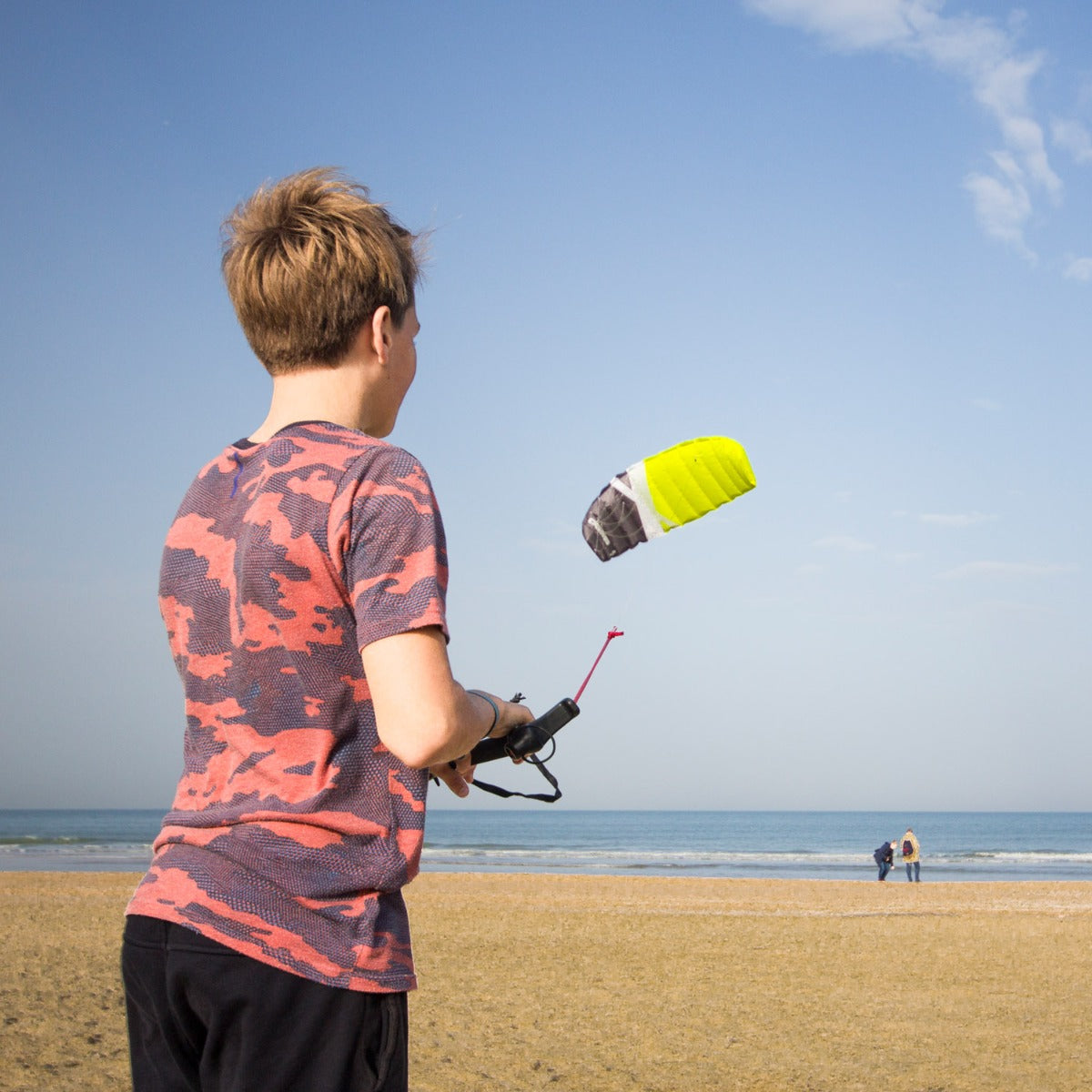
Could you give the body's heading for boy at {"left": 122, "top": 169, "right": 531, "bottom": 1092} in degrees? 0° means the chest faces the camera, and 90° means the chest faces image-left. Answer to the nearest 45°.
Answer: approximately 225°

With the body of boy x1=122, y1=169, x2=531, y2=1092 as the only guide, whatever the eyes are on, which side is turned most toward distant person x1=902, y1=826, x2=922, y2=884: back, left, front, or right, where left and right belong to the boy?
front

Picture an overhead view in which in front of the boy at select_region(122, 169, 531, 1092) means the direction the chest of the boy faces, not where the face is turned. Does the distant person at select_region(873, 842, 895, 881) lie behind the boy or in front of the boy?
in front

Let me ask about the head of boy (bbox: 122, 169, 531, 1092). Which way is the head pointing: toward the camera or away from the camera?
away from the camera
